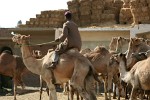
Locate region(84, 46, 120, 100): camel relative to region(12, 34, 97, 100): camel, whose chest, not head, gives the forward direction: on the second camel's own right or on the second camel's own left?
on the second camel's own right

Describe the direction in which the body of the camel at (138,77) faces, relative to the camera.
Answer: to the viewer's left

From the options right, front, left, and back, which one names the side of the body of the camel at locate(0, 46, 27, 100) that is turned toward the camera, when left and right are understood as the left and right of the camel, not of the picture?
left

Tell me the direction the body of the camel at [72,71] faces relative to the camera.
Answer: to the viewer's left

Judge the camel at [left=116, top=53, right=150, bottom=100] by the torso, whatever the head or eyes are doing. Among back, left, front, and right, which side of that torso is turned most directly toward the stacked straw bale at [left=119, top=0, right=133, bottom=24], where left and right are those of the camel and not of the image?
right
